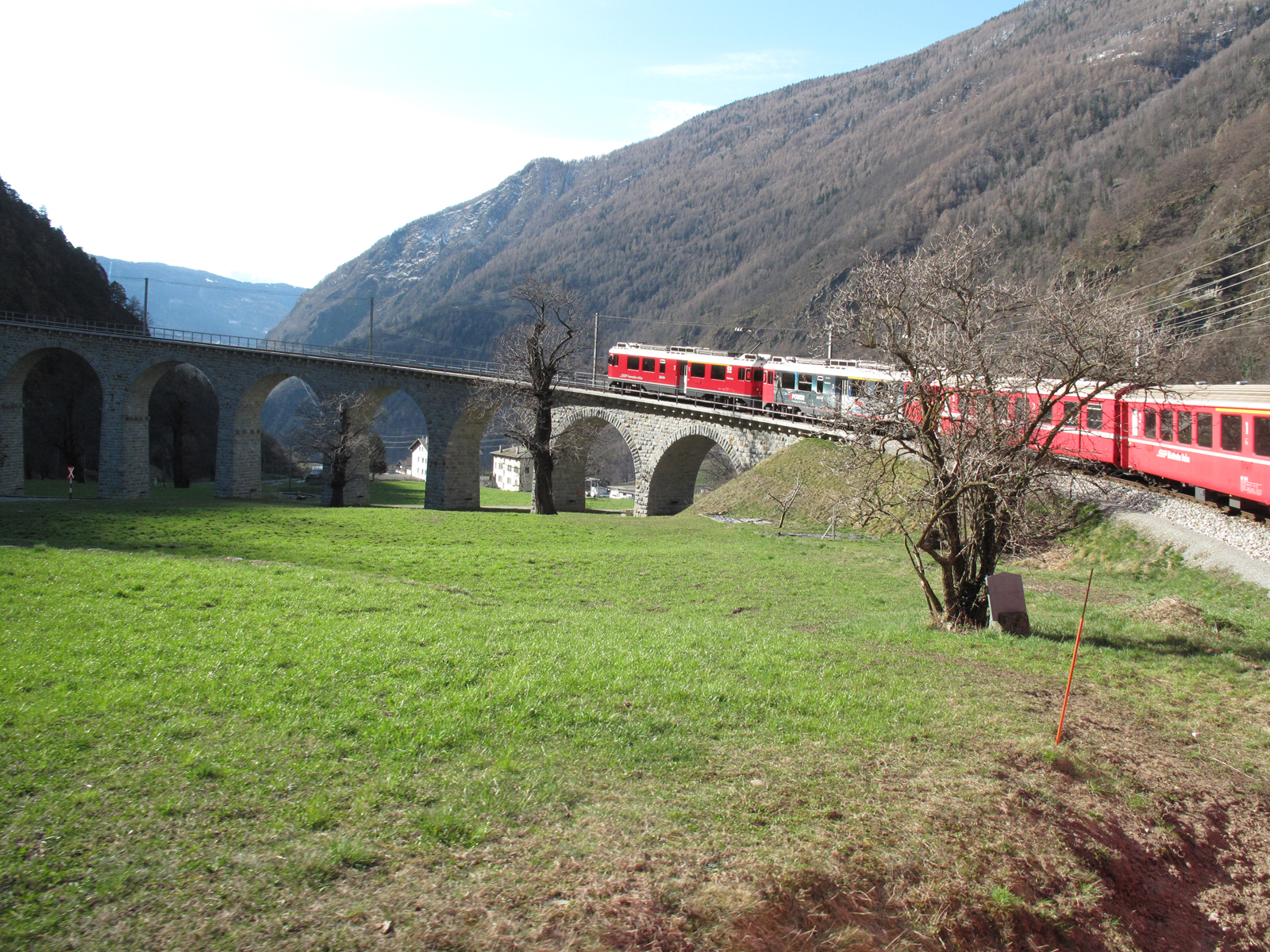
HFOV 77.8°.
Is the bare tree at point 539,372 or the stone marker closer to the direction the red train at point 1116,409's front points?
the bare tree

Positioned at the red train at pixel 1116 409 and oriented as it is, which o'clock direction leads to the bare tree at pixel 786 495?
The bare tree is roughly at 11 o'clock from the red train.

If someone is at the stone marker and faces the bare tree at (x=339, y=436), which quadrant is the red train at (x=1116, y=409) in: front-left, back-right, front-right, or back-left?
front-right

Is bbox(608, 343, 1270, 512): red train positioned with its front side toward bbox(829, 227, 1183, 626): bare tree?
no

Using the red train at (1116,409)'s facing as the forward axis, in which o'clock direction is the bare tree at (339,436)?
The bare tree is roughly at 11 o'clock from the red train.

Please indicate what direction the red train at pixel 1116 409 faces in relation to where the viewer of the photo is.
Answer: facing away from the viewer and to the left of the viewer

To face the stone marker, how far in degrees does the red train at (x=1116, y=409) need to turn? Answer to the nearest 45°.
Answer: approximately 135° to its left
